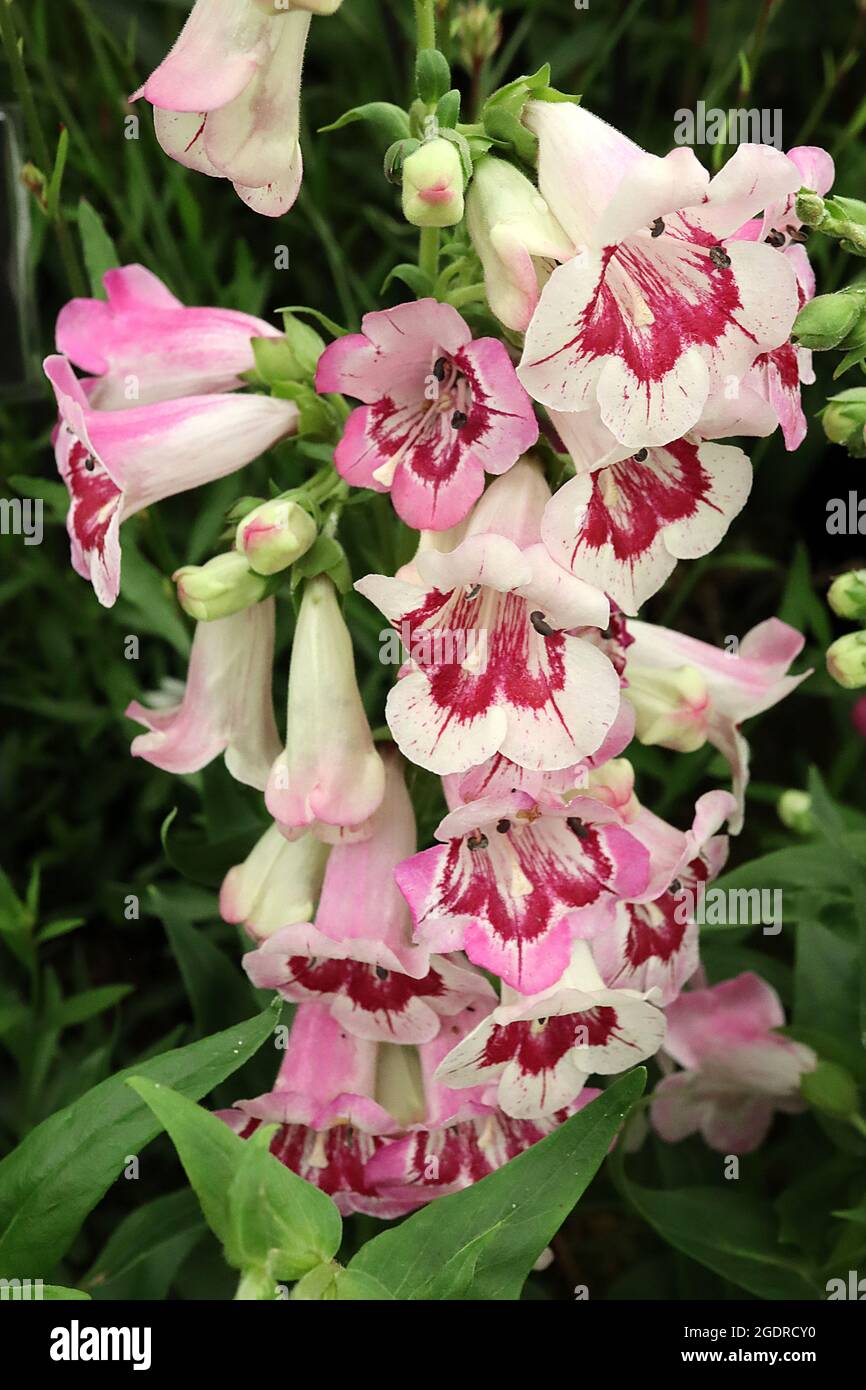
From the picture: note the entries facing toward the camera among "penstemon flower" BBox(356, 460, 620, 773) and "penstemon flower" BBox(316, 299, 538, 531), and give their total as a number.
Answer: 2

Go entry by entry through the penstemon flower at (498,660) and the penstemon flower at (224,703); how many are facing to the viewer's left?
1

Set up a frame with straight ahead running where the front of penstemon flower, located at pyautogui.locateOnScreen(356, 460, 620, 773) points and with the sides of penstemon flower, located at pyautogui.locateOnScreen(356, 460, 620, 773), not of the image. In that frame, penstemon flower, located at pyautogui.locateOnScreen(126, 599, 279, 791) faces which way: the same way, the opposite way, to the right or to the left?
to the right

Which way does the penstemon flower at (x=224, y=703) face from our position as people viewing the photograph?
facing to the left of the viewer

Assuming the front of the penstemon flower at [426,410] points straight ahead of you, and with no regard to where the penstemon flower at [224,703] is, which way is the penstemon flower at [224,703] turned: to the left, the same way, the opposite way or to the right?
to the right
